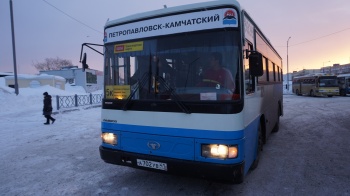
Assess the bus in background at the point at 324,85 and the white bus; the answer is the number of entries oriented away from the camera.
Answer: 0

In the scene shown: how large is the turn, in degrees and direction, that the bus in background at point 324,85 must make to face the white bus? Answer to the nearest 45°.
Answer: approximately 45° to its right

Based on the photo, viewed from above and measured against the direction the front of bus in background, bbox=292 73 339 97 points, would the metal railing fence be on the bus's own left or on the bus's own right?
on the bus's own right

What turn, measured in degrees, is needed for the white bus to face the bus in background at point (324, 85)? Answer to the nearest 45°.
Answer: approximately 180°

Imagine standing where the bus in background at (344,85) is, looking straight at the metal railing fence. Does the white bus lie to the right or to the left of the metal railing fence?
left

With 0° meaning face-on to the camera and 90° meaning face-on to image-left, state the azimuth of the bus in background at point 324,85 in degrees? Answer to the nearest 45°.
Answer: approximately 315°

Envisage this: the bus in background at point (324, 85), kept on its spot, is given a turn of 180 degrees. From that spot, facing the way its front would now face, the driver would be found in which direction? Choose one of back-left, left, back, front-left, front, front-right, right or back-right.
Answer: back-left

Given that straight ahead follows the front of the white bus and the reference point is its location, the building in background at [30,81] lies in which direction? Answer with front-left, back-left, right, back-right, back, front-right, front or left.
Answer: right

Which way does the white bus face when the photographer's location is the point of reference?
facing the viewer and to the left of the viewer
